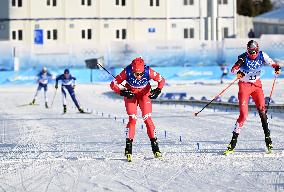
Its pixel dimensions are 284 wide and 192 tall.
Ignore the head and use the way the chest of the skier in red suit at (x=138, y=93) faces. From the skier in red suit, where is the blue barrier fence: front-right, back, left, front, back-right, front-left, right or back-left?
back

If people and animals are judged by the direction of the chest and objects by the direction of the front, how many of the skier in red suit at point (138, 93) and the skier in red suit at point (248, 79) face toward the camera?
2

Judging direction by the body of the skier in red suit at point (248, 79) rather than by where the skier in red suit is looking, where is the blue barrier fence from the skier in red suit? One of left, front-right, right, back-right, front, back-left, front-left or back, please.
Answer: back

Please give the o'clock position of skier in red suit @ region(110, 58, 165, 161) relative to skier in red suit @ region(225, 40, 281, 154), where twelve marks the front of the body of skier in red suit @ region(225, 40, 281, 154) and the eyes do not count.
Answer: skier in red suit @ region(110, 58, 165, 161) is roughly at 2 o'clock from skier in red suit @ region(225, 40, 281, 154).

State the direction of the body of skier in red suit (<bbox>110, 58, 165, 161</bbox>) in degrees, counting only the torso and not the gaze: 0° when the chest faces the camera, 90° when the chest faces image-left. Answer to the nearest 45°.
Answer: approximately 0°

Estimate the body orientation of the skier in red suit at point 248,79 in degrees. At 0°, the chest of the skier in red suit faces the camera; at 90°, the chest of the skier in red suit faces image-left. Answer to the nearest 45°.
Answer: approximately 0°

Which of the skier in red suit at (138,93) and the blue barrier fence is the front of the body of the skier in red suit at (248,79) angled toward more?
the skier in red suit

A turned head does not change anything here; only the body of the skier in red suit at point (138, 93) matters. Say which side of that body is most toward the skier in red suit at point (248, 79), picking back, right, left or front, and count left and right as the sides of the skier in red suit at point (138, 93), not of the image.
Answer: left
